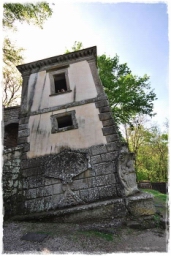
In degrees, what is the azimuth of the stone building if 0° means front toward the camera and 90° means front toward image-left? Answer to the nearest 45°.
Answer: approximately 0°

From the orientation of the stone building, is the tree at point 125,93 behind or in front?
behind

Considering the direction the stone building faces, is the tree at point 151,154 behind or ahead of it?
behind
